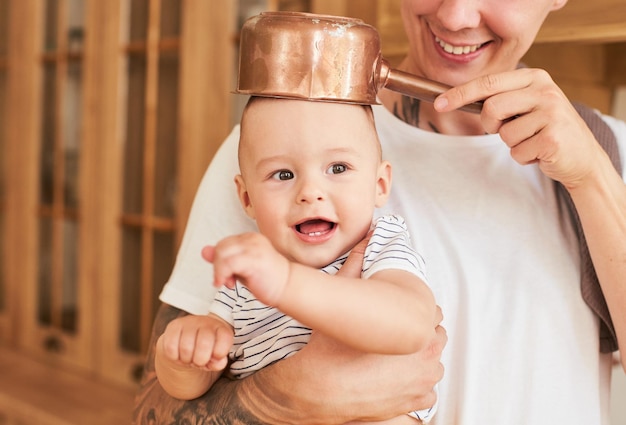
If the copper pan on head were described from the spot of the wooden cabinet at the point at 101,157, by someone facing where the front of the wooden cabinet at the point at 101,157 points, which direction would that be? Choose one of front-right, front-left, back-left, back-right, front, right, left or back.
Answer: front-left

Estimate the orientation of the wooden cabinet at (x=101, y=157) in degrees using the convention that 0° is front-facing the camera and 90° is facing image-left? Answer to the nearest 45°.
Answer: approximately 45°

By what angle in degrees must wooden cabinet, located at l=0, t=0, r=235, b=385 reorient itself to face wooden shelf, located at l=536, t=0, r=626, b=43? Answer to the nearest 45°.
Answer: approximately 90° to its left
